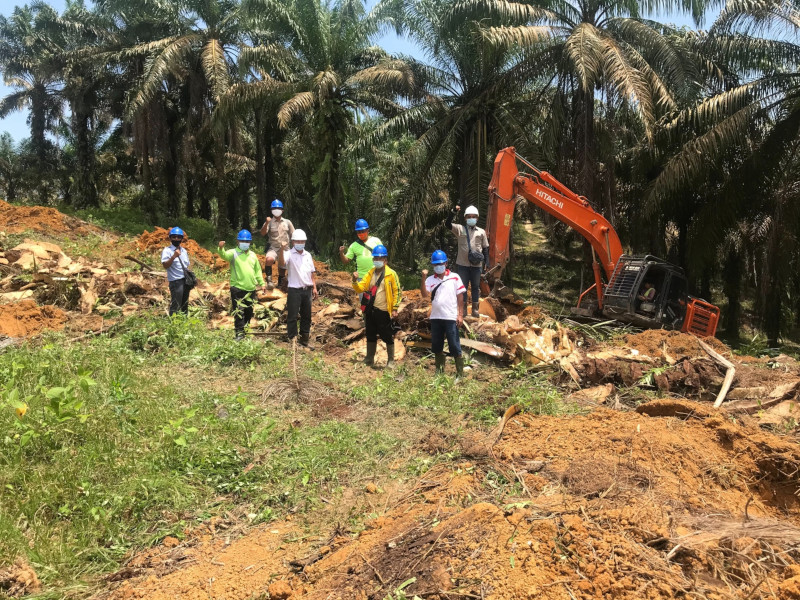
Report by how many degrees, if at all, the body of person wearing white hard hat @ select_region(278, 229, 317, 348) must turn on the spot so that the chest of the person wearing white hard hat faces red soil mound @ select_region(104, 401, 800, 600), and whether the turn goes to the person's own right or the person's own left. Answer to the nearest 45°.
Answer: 0° — they already face it

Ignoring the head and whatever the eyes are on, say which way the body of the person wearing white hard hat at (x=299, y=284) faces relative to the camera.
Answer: toward the camera

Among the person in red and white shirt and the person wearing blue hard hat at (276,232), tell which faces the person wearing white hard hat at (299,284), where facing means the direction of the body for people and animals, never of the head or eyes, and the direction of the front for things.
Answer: the person wearing blue hard hat

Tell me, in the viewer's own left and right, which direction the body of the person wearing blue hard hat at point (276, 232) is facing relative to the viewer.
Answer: facing the viewer

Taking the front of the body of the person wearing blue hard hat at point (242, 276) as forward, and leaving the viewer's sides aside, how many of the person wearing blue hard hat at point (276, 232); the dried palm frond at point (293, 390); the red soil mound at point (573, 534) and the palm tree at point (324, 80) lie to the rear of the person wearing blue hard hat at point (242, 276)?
2

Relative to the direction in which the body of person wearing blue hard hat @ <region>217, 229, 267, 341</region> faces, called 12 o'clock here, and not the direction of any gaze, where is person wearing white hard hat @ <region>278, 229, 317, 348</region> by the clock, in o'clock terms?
The person wearing white hard hat is roughly at 10 o'clock from the person wearing blue hard hat.

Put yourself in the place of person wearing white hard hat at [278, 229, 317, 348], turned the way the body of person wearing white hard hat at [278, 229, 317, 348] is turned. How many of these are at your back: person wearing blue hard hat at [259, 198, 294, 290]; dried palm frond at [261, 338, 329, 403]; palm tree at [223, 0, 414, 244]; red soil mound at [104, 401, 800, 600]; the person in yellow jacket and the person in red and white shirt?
2

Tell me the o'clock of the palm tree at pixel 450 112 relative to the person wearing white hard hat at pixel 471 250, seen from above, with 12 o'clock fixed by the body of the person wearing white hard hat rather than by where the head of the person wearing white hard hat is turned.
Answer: The palm tree is roughly at 6 o'clock from the person wearing white hard hat.

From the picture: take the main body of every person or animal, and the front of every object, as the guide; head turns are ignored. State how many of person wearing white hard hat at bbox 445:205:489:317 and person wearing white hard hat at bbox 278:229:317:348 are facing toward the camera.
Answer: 2

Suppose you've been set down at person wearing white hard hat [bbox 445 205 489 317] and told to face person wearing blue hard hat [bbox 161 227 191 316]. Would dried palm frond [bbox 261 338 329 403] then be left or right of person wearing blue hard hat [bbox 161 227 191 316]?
left

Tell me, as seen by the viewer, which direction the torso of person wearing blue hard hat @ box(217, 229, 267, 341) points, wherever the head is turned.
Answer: toward the camera

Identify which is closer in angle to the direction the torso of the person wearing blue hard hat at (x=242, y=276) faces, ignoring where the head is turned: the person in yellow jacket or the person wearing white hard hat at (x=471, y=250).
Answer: the person in yellow jacket
